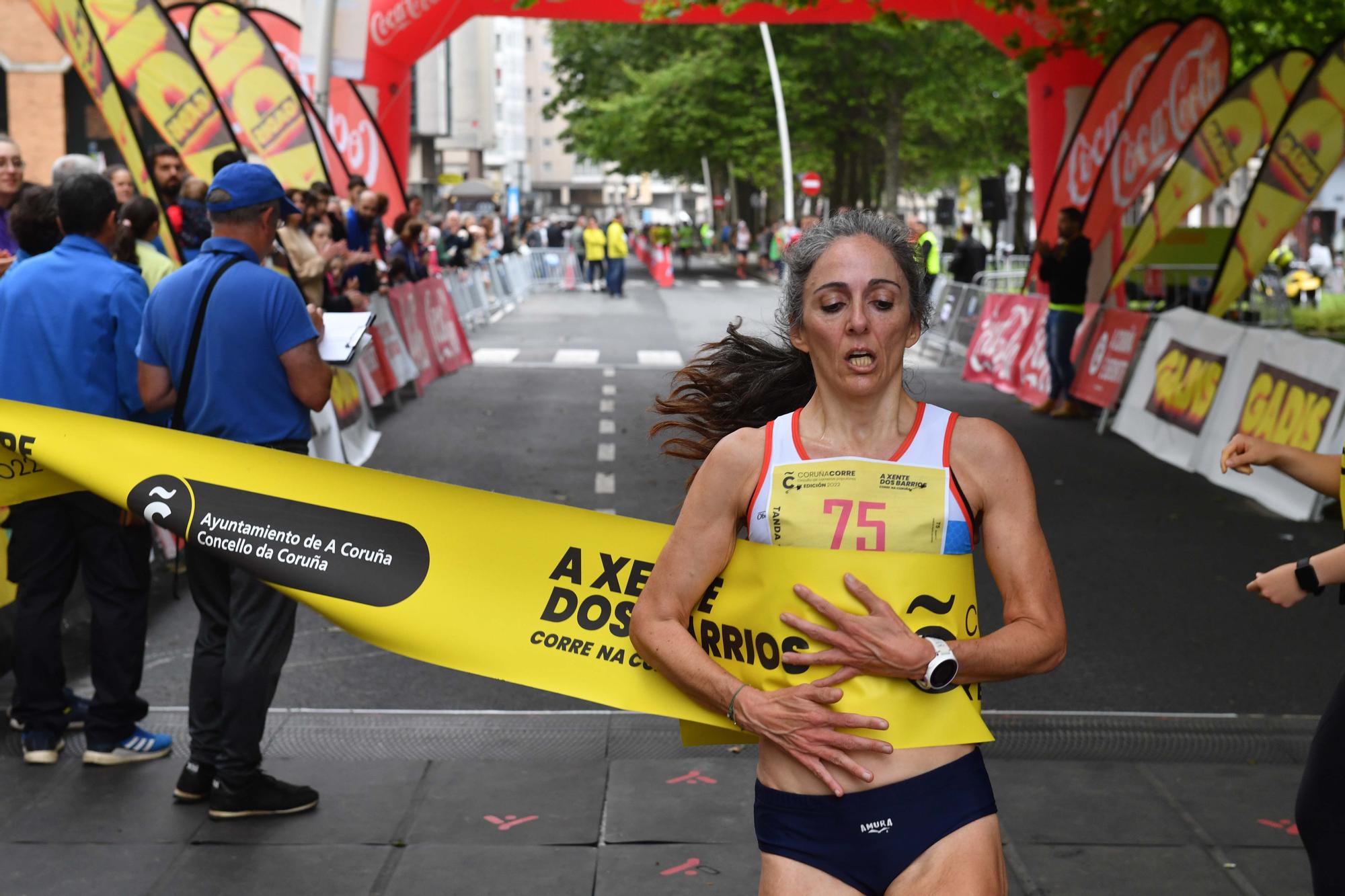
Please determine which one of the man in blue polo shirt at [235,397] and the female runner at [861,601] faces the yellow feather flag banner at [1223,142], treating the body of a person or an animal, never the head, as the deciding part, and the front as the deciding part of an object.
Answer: the man in blue polo shirt

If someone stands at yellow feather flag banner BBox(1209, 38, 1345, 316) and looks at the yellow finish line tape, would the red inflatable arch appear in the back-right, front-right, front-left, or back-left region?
back-right

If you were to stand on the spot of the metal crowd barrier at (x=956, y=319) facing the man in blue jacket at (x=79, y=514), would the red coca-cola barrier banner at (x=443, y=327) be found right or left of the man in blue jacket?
right

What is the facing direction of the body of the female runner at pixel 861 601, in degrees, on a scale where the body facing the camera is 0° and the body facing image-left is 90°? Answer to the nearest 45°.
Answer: approximately 0°

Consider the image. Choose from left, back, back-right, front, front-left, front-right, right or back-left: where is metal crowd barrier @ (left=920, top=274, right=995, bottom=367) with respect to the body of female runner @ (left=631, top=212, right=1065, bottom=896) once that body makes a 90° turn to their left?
left

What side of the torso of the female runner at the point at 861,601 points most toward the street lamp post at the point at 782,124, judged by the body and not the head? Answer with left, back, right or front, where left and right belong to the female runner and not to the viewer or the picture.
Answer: back

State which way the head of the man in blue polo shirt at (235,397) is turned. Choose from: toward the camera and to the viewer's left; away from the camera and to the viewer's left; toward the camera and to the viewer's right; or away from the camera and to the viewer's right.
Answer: away from the camera and to the viewer's right

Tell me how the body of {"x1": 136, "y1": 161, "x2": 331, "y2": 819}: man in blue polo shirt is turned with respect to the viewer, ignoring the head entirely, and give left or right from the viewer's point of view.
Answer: facing away from the viewer and to the right of the viewer

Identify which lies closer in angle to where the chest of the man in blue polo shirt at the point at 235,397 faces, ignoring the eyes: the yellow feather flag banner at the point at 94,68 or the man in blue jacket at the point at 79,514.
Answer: the yellow feather flag banner

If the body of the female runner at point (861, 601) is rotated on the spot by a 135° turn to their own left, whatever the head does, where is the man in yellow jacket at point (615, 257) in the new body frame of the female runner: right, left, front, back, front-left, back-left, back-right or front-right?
front-left

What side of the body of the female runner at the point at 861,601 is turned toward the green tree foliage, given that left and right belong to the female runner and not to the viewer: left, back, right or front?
back

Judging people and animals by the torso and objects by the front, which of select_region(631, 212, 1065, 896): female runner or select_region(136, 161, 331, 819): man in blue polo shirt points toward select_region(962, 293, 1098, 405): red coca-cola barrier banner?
the man in blue polo shirt

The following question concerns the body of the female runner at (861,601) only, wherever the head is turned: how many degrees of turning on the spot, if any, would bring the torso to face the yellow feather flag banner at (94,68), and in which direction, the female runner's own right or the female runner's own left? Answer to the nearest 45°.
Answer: approximately 135° to the female runner's own right

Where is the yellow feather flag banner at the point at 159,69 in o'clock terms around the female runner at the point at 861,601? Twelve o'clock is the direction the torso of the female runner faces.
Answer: The yellow feather flag banner is roughly at 5 o'clock from the female runner.
